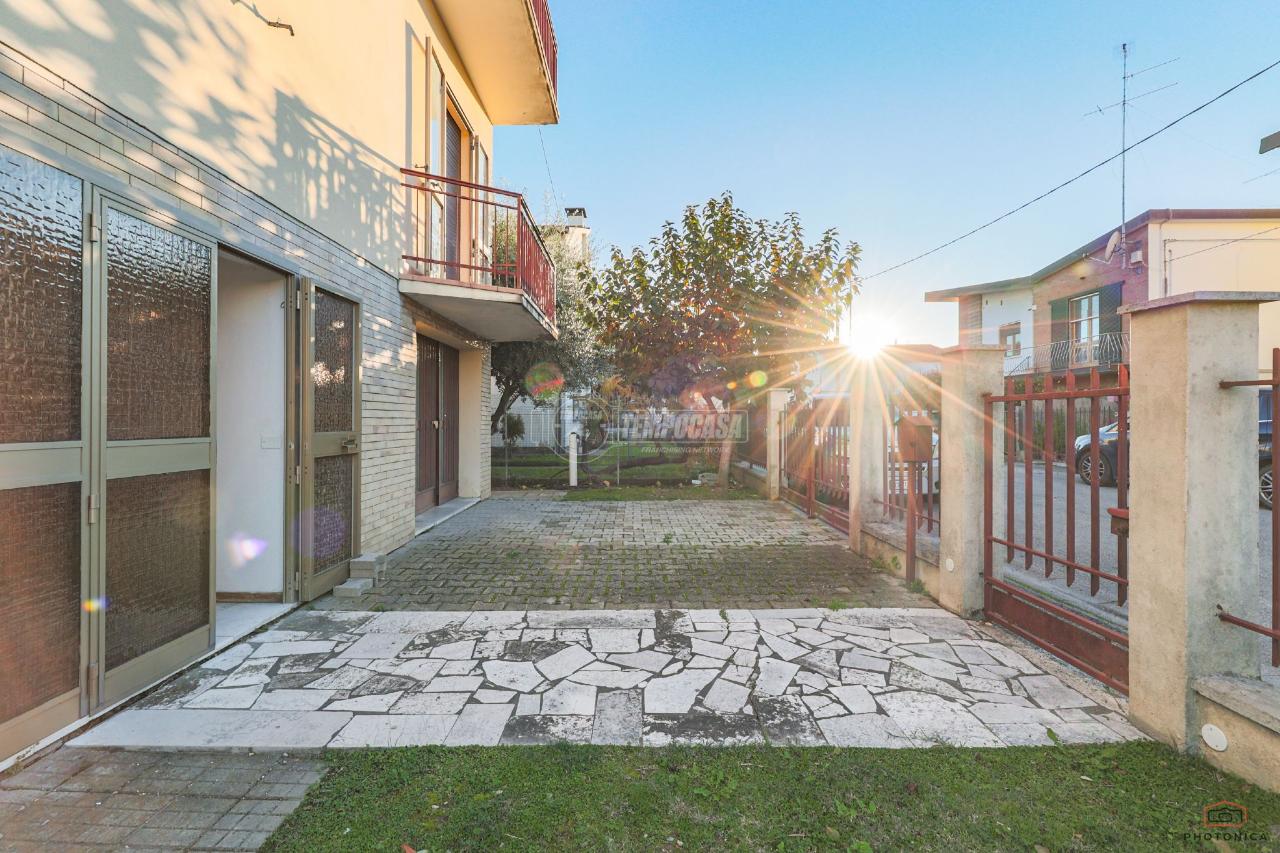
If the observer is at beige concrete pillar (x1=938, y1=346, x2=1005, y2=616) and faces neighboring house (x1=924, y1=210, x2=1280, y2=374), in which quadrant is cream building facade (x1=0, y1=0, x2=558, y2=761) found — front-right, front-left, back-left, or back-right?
back-left

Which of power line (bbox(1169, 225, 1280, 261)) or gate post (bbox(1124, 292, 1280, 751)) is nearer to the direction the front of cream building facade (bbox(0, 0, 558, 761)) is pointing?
the gate post

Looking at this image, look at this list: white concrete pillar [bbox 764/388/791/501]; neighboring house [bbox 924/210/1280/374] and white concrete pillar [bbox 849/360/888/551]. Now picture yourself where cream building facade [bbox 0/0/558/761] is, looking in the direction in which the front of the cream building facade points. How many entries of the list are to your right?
0

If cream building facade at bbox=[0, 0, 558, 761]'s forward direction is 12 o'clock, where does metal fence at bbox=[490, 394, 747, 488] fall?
The metal fence is roughly at 9 o'clock from the cream building facade.

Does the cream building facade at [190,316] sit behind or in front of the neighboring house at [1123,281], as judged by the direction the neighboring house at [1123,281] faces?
in front

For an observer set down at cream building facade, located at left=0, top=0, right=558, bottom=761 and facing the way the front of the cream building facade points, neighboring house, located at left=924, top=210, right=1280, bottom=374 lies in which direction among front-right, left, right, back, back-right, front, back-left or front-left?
front-left

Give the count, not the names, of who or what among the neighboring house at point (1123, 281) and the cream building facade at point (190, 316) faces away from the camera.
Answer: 0

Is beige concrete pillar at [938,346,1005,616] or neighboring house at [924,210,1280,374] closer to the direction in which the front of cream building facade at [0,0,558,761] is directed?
the beige concrete pillar

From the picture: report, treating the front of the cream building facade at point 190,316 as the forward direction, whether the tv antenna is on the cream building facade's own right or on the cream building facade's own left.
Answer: on the cream building facade's own left

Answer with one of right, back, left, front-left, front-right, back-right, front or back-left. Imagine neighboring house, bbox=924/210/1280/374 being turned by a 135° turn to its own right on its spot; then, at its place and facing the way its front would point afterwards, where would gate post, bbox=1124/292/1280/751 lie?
back

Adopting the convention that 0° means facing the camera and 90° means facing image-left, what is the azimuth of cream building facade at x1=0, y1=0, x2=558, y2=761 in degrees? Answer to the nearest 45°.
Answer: approximately 315°

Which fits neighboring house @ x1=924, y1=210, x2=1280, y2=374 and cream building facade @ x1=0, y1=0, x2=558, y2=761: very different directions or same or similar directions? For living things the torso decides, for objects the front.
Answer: very different directions

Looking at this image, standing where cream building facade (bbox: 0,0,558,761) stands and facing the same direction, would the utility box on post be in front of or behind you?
in front

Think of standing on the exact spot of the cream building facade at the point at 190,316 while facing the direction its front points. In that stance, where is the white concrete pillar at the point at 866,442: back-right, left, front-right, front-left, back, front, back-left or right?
front-left

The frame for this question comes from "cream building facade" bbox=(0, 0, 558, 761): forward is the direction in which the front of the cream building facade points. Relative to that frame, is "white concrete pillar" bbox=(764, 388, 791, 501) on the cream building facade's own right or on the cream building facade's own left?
on the cream building facade's own left
